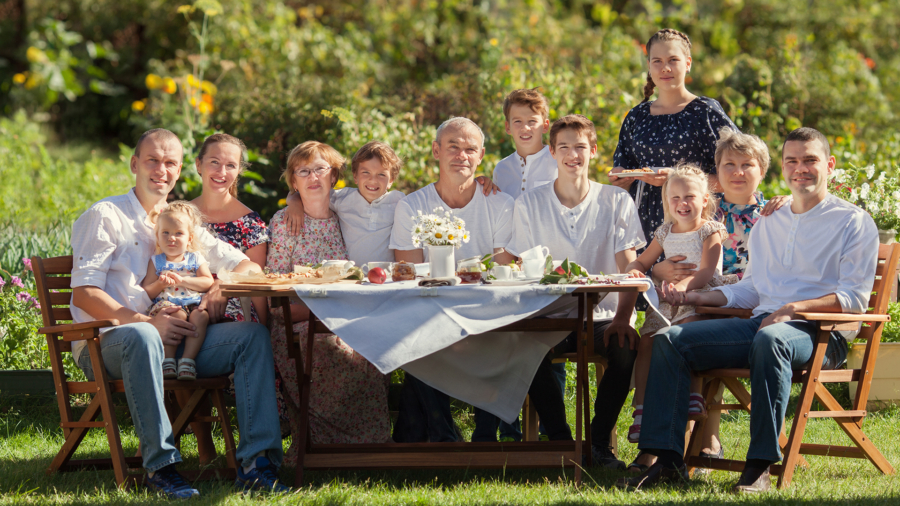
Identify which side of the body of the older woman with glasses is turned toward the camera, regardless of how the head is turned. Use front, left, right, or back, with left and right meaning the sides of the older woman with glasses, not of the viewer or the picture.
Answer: front

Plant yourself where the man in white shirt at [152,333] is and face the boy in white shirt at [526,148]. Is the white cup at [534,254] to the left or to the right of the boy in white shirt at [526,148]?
right

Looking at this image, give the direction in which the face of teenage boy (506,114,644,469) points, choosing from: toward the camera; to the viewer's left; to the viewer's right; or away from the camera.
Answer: toward the camera

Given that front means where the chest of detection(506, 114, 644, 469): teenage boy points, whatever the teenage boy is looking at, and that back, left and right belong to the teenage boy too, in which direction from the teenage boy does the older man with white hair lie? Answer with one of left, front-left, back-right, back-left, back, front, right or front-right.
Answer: right

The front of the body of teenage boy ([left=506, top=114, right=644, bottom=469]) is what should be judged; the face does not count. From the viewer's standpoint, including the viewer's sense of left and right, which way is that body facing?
facing the viewer

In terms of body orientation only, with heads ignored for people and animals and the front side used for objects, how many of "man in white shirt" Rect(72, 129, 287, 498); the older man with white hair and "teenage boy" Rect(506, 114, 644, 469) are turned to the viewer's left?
0

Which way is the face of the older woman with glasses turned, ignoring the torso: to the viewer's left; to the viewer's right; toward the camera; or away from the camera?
toward the camera

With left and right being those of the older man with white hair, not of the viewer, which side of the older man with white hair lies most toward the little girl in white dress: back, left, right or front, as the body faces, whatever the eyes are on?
left

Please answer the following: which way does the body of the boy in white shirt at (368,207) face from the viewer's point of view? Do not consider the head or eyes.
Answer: toward the camera

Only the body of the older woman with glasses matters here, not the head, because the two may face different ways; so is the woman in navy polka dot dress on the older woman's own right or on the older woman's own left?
on the older woman's own left

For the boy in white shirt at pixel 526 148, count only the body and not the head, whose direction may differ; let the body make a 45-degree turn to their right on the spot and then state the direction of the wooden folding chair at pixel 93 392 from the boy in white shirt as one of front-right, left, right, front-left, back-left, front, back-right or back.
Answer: front

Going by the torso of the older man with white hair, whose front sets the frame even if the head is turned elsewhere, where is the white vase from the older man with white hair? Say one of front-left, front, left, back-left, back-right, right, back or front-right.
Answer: front
